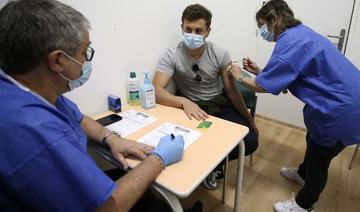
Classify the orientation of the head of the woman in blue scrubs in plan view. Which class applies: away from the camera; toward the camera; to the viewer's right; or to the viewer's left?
to the viewer's left

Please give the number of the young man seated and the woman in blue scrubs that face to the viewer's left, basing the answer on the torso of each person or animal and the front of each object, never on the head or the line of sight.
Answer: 1

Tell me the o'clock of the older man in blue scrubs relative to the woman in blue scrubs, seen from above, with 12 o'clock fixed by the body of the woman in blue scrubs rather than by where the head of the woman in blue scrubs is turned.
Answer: The older man in blue scrubs is roughly at 10 o'clock from the woman in blue scrubs.

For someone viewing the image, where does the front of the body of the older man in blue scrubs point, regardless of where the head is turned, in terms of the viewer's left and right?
facing away from the viewer and to the right of the viewer

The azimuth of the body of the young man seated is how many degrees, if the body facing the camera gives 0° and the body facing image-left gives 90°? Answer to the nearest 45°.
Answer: approximately 0°

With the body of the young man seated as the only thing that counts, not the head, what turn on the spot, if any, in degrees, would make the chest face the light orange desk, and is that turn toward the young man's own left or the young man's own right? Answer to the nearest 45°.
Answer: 0° — they already face it

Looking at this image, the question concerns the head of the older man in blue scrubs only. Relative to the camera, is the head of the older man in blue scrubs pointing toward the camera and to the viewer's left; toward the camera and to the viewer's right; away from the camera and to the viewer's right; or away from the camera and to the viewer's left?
away from the camera and to the viewer's right

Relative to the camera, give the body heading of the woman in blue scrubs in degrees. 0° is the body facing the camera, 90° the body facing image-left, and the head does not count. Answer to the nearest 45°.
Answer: approximately 90°
